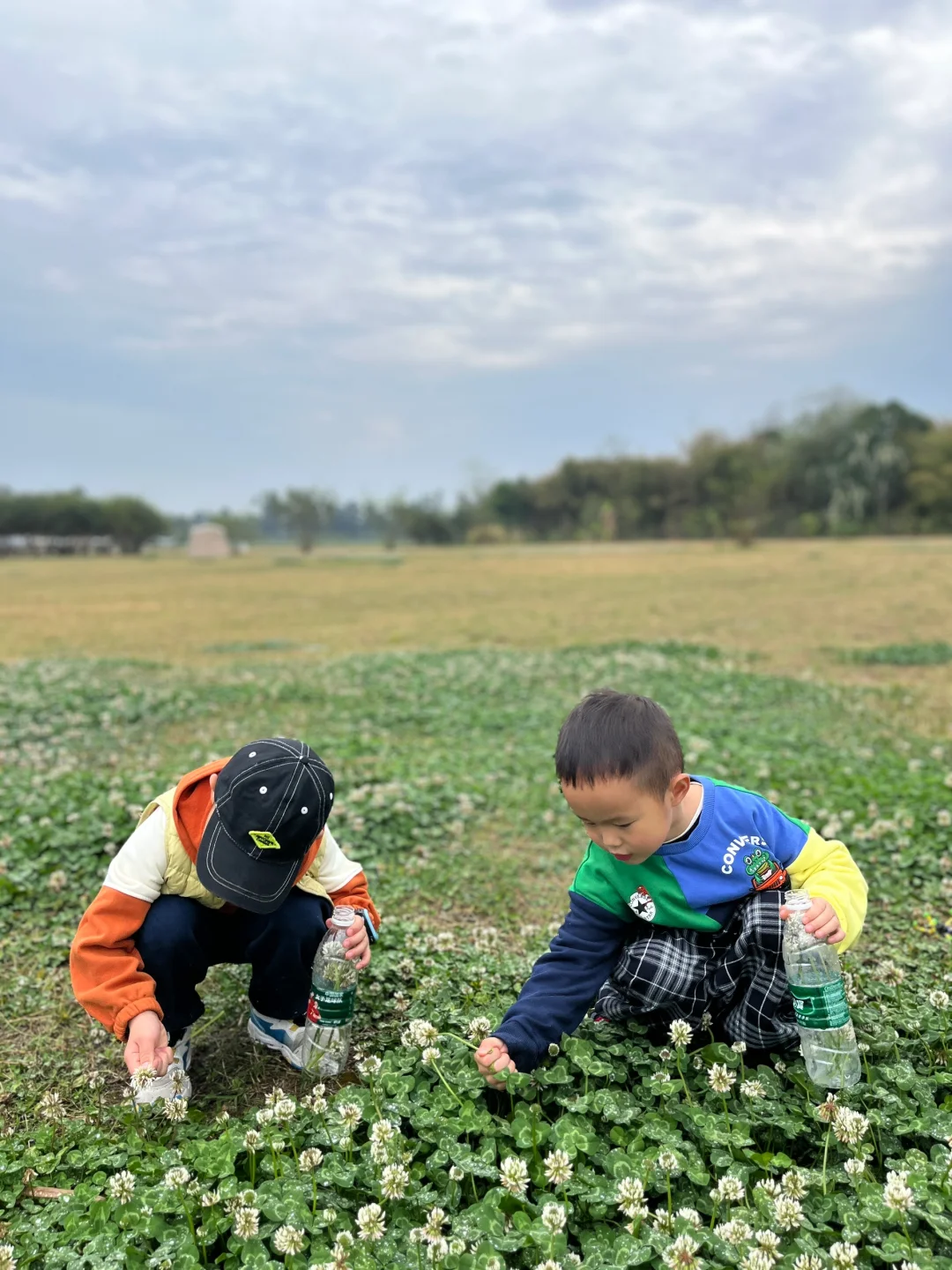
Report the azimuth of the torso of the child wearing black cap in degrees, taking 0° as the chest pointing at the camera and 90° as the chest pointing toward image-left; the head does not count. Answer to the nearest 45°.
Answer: approximately 0°

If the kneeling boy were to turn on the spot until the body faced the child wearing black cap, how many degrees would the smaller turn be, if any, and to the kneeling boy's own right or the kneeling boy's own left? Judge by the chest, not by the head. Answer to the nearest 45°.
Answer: approximately 45° to the kneeling boy's own right

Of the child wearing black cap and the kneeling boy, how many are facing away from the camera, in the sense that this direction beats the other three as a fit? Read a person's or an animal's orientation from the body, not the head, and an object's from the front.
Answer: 0

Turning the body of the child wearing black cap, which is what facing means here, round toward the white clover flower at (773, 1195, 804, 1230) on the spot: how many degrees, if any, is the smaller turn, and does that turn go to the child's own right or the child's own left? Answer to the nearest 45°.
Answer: approximately 45° to the child's own left

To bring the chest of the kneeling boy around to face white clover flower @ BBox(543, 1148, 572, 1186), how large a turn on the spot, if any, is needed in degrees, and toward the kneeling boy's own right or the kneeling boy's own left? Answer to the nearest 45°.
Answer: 0° — they already face it

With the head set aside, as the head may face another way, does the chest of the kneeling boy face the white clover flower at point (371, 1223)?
yes

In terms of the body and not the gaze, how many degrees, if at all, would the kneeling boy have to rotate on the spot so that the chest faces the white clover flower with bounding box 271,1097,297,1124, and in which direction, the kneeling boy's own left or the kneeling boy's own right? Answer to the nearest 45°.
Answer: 0° — they already face it

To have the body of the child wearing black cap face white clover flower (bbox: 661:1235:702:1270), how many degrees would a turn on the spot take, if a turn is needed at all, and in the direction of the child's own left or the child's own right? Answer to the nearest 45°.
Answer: approximately 45° to the child's own left

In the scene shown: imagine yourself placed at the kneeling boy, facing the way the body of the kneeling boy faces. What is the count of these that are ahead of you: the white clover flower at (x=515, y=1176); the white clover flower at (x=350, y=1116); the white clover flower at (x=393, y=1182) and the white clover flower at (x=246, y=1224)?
4

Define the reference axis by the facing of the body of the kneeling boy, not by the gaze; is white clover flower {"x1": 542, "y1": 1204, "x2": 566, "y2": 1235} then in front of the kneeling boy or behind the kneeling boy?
in front
